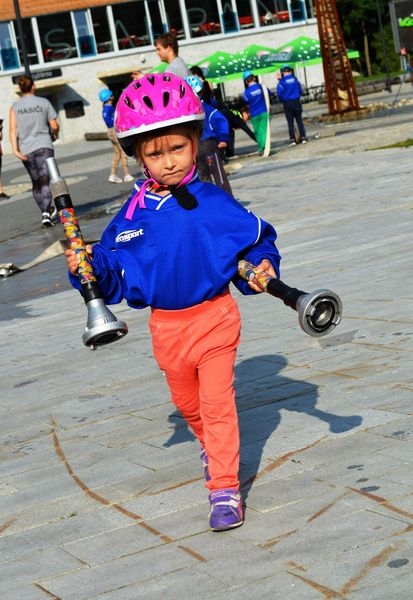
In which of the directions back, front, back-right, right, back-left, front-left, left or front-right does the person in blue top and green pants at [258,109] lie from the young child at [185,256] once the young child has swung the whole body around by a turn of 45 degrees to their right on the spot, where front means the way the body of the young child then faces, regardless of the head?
back-right

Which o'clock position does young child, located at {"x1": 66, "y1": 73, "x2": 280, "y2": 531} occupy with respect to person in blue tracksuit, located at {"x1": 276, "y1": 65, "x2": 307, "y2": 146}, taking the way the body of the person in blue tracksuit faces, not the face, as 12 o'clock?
The young child is roughly at 6 o'clock from the person in blue tracksuit.

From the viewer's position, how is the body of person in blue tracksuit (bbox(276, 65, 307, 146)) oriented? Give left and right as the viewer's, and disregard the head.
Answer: facing away from the viewer

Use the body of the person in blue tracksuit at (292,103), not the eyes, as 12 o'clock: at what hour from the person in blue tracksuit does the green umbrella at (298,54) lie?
The green umbrella is roughly at 12 o'clock from the person in blue tracksuit.

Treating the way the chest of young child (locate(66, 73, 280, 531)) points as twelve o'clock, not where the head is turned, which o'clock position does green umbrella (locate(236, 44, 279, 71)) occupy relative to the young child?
The green umbrella is roughly at 6 o'clock from the young child.

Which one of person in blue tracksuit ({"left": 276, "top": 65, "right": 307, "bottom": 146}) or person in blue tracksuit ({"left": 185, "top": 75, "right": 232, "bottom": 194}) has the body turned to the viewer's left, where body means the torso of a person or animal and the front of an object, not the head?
person in blue tracksuit ({"left": 185, "top": 75, "right": 232, "bottom": 194})

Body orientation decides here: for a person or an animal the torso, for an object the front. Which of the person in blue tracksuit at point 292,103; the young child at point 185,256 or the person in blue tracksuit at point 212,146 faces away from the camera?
the person in blue tracksuit at point 292,103
